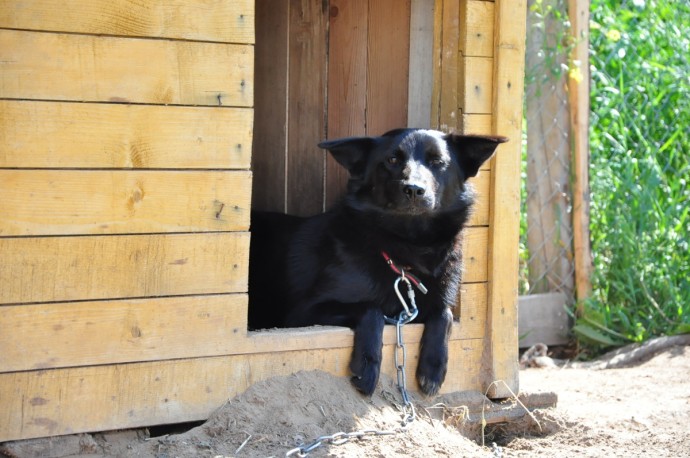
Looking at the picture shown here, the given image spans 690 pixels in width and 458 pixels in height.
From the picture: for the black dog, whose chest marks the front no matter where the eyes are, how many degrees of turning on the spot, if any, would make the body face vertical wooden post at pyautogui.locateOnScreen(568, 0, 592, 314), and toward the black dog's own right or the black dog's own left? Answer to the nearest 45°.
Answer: approximately 90° to the black dog's own left

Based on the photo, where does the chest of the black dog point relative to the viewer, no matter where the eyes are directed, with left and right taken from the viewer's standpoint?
facing the viewer and to the right of the viewer
